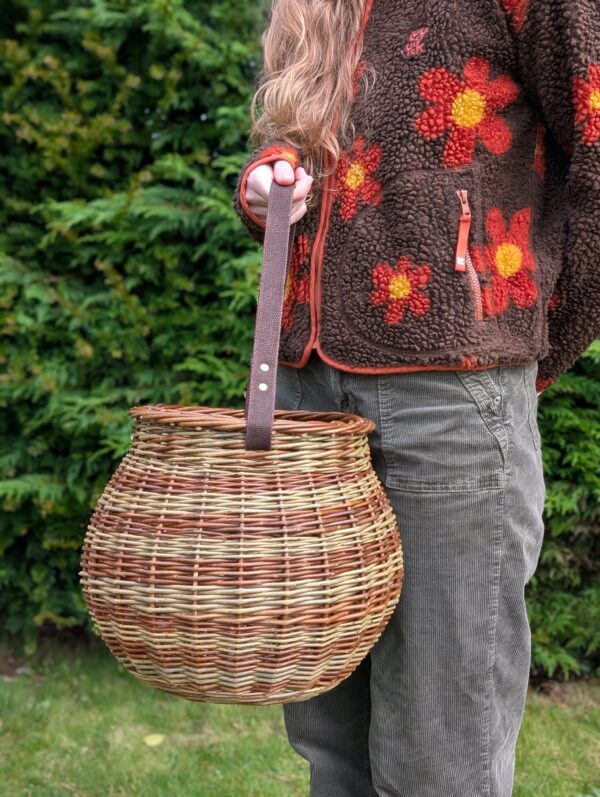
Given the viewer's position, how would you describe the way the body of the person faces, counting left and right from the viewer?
facing the viewer and to the left of the viewer
